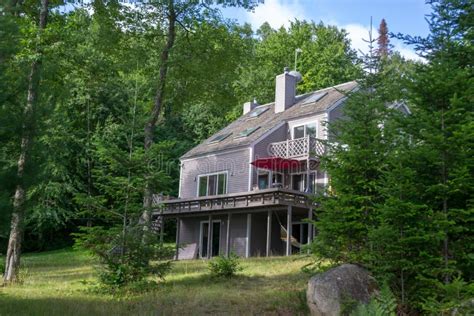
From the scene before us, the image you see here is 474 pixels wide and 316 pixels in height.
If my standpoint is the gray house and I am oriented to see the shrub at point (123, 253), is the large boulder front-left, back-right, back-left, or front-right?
front-left

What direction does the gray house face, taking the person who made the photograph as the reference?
facing the viewer

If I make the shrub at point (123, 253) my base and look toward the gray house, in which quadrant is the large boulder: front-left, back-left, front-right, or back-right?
back-right

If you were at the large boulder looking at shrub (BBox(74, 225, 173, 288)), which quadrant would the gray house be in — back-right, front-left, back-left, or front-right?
front-right

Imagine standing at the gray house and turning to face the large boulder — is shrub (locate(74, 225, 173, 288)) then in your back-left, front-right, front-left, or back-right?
front-right
